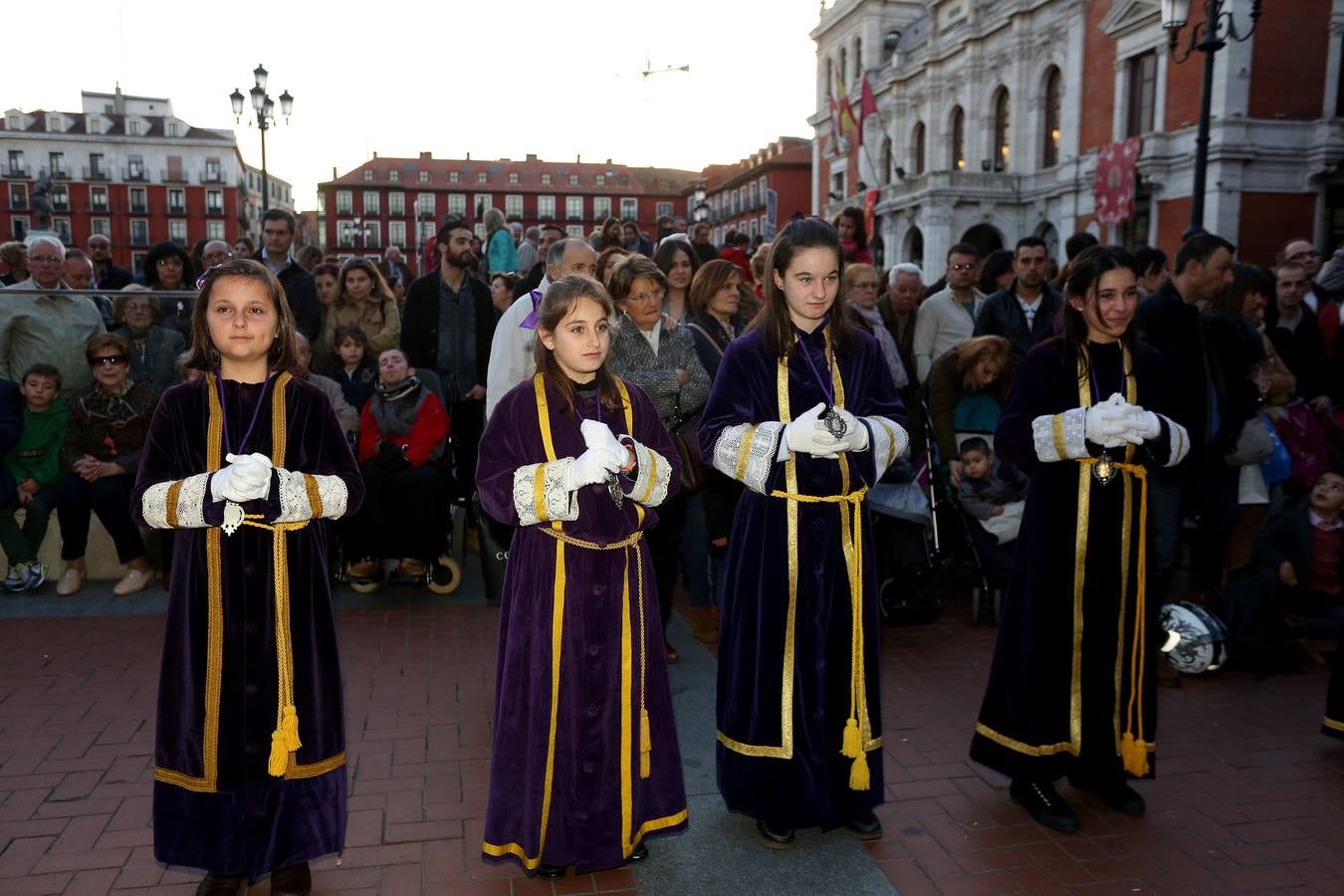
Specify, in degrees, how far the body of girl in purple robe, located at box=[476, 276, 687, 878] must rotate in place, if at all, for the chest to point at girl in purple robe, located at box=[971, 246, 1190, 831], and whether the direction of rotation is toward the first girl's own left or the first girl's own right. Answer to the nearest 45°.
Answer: approximately 45° to the first girl's own left

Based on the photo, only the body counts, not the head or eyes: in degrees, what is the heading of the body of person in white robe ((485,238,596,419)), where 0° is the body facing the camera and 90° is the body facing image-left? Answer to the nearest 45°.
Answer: approximately 315°

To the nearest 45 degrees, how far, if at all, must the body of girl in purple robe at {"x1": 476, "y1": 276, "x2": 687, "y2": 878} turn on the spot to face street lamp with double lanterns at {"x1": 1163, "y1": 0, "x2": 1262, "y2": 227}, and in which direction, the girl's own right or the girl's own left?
approximately 90° to the girl's own left

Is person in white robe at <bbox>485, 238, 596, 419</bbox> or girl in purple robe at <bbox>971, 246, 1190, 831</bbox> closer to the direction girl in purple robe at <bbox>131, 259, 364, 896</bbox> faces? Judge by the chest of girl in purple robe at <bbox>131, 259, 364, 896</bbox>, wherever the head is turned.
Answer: the girl in purple robe

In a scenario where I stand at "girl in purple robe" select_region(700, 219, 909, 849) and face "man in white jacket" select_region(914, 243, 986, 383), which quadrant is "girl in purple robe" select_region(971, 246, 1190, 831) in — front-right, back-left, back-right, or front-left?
front-right

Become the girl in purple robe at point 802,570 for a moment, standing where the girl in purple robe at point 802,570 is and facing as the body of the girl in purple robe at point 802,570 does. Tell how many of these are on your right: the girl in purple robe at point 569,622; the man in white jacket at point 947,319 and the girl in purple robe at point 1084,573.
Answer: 1

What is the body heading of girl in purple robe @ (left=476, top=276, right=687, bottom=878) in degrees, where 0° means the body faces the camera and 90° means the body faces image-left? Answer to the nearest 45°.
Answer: approximately 315°

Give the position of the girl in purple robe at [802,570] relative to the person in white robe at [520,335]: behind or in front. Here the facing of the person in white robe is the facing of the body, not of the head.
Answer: in front

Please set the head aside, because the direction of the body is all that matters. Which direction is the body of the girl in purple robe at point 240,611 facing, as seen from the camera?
toward the camera

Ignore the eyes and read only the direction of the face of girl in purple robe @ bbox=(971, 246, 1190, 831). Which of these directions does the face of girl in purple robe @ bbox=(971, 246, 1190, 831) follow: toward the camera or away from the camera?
toward the camera

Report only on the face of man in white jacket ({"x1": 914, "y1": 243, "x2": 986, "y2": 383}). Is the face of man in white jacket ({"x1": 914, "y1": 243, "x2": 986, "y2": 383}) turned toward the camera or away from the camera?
toward the camera

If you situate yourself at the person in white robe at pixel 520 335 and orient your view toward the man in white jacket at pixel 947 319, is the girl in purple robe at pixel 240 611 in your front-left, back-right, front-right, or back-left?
back-right

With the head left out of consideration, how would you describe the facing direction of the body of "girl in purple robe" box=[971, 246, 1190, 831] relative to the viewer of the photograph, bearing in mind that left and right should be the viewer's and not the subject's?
facing the viewer and to the right of the viewer

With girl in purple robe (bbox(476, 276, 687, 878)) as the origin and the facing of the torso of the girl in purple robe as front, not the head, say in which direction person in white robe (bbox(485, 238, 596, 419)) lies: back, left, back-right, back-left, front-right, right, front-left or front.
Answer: back-left

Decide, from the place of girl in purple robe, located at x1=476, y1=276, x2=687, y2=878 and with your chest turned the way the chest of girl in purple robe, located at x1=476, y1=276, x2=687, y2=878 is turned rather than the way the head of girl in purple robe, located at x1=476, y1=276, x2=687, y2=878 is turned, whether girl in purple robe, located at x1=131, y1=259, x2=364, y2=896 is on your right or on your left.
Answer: on your right

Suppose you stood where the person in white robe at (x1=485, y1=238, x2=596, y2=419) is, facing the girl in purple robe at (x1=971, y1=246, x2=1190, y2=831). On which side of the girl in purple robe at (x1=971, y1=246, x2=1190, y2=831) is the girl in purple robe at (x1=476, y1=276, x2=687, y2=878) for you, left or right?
right

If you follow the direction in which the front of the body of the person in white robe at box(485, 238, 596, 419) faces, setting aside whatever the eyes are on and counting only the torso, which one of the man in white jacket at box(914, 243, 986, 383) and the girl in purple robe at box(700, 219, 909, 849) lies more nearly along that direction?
the girl in purple robe

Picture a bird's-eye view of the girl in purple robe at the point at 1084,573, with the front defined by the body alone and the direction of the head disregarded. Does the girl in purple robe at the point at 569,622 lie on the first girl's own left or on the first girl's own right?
on the first girl's own right
